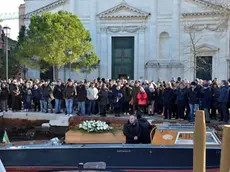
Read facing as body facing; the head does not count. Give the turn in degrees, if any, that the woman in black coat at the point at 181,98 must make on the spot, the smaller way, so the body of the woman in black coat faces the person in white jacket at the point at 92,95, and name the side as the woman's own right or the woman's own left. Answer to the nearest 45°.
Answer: approximately 90° to the woman's own right

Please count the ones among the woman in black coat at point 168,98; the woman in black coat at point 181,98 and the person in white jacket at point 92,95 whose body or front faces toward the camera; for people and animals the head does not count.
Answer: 3

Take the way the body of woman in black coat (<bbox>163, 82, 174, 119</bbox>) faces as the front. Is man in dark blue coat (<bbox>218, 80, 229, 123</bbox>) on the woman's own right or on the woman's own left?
on the woman's own left

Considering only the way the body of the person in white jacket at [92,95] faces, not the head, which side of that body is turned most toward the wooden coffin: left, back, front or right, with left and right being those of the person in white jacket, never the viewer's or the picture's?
front

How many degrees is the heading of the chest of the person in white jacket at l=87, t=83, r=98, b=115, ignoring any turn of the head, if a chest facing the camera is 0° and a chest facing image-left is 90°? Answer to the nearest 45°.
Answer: approximately 0°

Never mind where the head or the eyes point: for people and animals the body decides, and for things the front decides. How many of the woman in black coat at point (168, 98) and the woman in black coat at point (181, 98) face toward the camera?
2

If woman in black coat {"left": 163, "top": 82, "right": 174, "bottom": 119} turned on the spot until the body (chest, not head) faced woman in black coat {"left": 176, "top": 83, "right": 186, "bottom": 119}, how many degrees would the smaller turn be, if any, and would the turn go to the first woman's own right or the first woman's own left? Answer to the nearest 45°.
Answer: approximately 45° to the first woman's own left

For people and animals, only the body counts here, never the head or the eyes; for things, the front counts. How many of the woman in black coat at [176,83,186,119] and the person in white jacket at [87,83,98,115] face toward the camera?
2

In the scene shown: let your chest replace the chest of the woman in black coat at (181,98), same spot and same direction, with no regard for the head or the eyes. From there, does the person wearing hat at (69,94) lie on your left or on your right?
on your right

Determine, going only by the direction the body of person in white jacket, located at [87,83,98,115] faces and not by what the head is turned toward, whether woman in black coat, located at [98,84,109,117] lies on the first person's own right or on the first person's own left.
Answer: on the first person's own left

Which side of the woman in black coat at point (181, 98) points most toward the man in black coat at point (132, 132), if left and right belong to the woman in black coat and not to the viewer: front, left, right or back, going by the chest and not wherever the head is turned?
front

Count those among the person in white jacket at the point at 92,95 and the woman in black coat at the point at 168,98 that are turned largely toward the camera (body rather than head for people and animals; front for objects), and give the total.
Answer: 2
